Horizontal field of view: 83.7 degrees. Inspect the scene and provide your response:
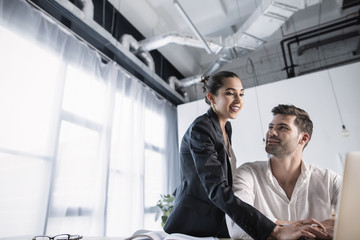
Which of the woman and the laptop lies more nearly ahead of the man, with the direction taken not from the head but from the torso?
the laptop

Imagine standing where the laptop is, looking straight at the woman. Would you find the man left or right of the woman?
right

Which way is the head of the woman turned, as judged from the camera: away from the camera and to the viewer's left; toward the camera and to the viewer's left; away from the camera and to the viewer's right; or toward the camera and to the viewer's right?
toward the camera and to the viewer's right

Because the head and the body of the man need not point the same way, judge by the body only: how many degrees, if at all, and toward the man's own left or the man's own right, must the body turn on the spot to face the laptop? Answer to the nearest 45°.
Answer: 0° — they already face it
